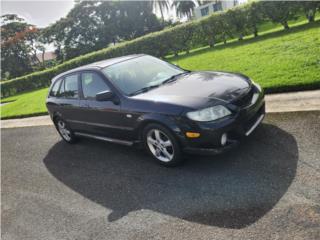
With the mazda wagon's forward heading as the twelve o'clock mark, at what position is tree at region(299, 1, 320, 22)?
The tree is roughly at 9 o'clock from the mazda wagon.

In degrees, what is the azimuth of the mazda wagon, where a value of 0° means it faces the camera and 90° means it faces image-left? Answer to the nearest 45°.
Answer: approximately 315°

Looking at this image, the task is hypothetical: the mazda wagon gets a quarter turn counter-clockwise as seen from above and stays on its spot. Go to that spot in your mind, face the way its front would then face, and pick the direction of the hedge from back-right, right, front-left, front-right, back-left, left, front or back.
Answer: front-left

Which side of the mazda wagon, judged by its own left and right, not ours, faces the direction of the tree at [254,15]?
left
